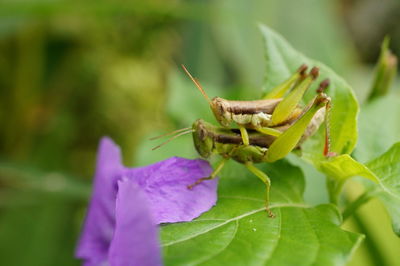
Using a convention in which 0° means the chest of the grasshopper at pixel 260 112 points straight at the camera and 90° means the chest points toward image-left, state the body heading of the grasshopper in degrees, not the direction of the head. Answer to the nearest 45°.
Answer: approximately 90°

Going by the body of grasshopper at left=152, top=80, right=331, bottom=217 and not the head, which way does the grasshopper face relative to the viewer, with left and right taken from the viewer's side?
facing to the left of the viewer
